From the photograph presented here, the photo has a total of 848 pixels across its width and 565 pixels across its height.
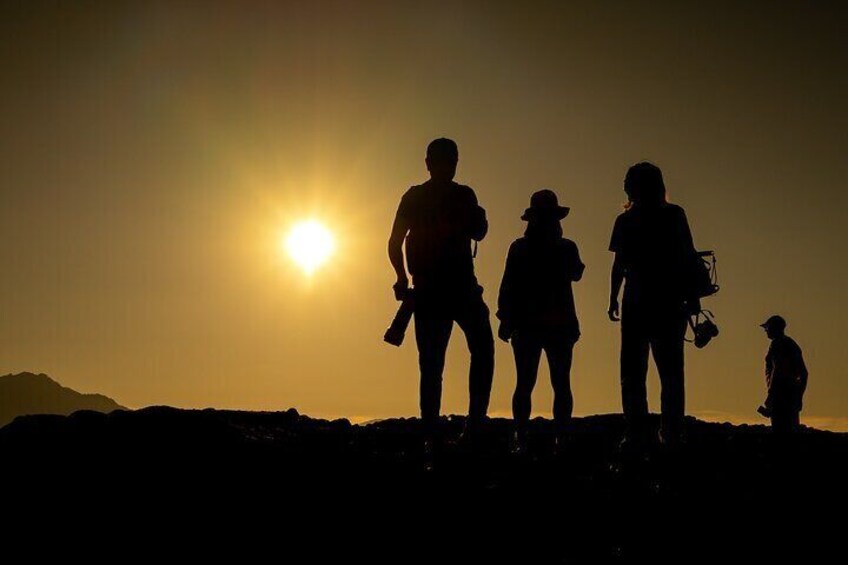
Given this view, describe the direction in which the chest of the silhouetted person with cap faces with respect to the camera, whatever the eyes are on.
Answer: to the viewer's left

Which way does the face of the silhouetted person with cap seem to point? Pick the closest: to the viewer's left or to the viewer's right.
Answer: to the viewer's left

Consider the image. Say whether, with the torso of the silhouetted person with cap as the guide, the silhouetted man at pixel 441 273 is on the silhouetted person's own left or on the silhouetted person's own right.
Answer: on the silhouetted person's own left

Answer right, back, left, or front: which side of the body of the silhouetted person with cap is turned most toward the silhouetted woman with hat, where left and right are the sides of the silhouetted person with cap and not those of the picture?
left

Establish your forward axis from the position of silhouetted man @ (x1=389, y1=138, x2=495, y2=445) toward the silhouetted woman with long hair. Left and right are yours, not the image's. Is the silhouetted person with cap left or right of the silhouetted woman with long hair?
left

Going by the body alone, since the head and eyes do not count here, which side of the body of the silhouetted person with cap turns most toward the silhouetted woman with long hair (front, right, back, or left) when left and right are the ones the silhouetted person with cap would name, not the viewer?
left
